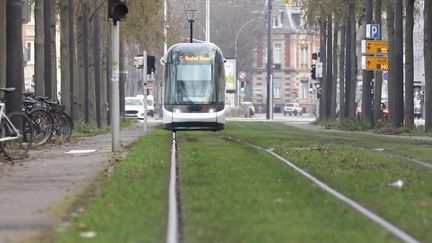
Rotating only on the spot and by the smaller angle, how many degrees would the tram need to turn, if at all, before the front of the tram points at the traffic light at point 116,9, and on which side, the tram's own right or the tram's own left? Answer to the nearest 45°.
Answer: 0° — it already faces it

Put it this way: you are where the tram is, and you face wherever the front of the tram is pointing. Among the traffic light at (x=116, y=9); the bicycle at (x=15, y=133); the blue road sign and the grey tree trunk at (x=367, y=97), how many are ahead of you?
2

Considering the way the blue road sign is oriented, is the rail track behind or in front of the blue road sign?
in front

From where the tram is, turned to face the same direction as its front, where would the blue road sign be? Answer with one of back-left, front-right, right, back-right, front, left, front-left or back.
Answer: back-left

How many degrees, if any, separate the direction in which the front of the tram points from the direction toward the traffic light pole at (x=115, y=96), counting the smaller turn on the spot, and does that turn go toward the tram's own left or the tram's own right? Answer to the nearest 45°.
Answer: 0° — it already faces it

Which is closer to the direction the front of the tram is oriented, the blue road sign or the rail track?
the rail track

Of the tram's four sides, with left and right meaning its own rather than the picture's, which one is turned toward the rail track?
front

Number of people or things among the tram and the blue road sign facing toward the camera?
2

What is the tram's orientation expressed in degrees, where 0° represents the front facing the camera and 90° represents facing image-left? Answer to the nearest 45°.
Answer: approximately 0°

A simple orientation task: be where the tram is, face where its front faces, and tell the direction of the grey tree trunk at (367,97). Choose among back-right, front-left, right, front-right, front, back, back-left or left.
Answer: back-left

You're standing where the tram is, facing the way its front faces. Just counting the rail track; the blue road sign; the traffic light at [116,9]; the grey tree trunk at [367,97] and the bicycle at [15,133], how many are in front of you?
3

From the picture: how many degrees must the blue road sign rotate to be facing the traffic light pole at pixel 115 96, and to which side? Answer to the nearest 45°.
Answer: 0° — it already faces it

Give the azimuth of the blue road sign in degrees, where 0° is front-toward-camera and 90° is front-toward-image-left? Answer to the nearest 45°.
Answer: approximately 0°
